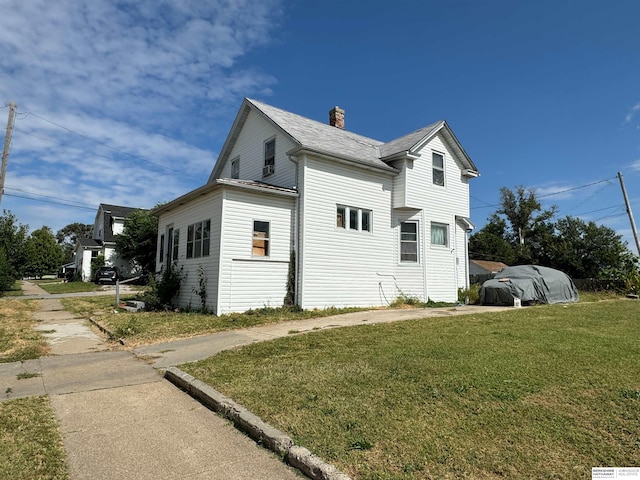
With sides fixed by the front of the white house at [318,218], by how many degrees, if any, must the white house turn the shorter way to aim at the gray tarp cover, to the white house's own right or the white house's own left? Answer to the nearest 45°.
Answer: approximately 135° to the white house's own left

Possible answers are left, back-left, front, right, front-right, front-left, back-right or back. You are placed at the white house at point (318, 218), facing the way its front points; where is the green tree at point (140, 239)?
right

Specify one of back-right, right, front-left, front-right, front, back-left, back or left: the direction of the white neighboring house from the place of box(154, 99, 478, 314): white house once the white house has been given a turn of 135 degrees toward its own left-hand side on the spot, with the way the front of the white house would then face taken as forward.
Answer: back-left

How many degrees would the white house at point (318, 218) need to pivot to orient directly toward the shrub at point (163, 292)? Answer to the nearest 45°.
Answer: approximately 45° to its right

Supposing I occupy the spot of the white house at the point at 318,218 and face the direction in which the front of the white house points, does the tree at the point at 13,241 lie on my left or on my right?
on my right

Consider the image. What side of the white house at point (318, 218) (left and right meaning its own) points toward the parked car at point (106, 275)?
right

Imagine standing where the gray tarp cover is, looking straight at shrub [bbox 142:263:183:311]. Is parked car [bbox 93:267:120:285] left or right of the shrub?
right

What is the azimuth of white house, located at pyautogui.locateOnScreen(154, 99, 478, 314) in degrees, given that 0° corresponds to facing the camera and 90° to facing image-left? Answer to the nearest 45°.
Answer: approximately 45°

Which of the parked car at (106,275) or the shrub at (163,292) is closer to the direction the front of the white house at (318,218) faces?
the shrub

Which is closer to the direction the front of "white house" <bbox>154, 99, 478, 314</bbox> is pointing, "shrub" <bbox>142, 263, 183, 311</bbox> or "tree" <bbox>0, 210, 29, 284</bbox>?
the shrub

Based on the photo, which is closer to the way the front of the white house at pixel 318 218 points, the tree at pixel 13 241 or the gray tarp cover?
the tree

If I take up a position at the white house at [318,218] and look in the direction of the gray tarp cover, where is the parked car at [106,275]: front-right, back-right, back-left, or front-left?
back-left
